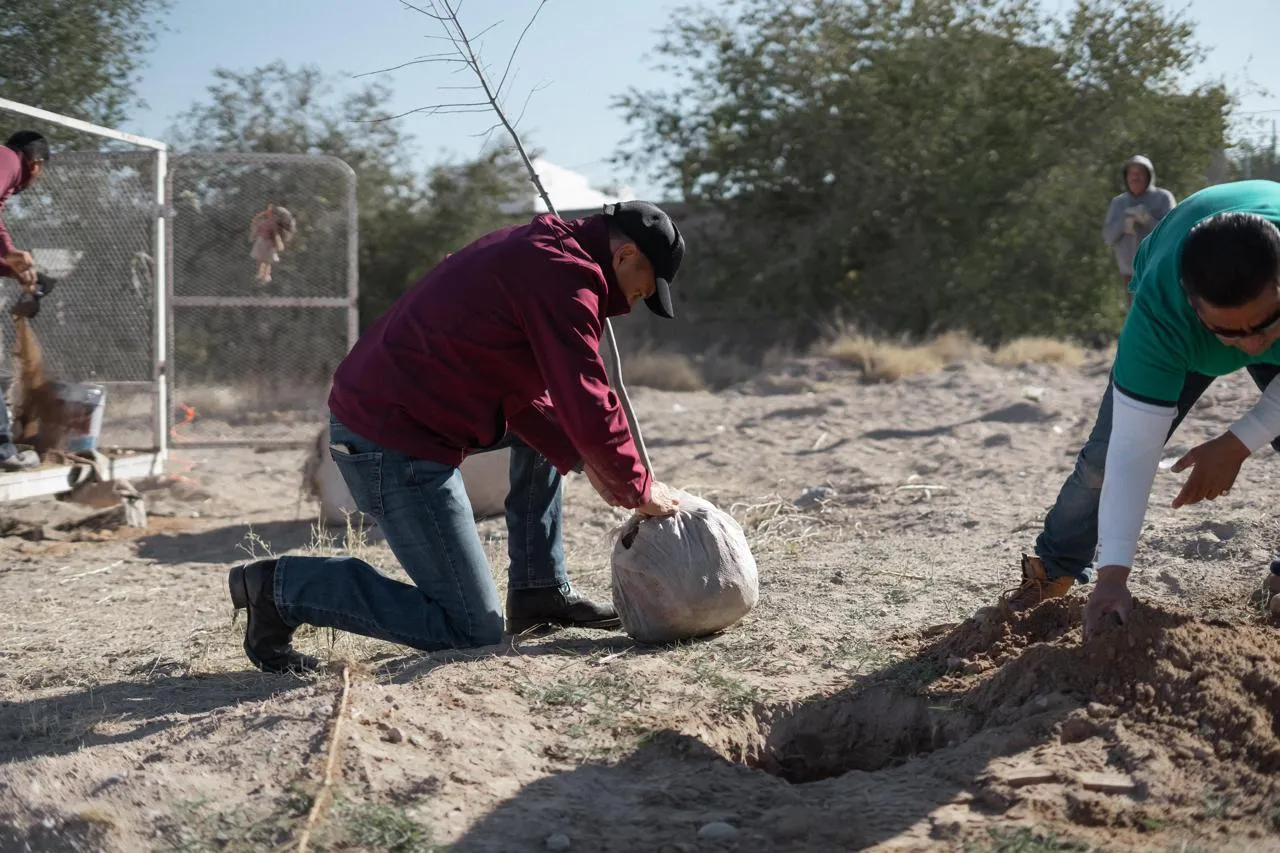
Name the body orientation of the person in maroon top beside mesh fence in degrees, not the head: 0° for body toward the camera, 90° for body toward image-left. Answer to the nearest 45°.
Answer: approximately 270°

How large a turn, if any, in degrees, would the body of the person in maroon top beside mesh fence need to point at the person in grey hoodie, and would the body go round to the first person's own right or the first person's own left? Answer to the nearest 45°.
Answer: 0° — they already face them

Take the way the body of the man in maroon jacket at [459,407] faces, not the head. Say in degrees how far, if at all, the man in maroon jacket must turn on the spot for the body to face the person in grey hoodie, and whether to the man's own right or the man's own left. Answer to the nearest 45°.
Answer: approximately 45° to the man's own left

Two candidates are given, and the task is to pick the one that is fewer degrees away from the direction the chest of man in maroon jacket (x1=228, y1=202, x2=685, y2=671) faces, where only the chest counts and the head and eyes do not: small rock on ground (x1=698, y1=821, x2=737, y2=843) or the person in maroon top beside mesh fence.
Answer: the small rock on ground

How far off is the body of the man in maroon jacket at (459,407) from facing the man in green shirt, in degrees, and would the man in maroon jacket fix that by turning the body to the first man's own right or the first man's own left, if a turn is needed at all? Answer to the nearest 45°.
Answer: approximately 45° to the first man's own right

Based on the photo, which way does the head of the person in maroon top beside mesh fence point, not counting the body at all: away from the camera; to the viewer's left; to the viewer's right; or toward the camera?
to the viewer's right

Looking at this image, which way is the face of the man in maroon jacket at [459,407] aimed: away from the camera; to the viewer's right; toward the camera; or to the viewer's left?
to the viewer's right

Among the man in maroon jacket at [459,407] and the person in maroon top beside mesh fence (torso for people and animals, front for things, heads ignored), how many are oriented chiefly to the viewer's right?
2

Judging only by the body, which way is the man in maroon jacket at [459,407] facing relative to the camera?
to the viewer's right
